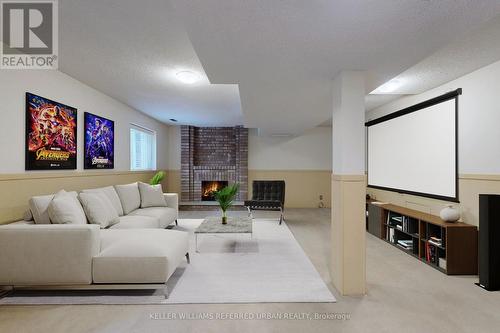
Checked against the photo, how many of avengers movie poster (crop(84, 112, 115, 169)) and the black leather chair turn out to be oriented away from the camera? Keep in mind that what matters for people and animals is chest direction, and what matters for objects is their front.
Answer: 0

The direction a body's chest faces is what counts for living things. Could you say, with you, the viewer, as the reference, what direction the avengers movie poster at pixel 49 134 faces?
facing the viewer and to the right of the viewer

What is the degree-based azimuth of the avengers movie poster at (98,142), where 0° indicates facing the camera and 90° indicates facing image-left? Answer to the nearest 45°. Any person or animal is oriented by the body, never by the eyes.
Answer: approximately 315°

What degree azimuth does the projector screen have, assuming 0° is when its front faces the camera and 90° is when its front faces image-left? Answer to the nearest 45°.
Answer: approximately 45°

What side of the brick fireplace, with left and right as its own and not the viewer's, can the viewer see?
front

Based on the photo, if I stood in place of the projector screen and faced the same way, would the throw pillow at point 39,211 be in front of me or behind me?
in front

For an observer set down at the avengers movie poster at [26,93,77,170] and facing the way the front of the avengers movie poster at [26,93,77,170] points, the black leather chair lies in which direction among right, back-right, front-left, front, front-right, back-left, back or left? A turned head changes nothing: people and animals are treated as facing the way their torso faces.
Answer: front-left

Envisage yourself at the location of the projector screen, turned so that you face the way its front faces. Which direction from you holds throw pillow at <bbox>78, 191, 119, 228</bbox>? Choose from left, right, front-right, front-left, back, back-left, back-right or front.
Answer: front

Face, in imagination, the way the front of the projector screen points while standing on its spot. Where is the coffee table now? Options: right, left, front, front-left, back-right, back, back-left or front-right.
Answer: front

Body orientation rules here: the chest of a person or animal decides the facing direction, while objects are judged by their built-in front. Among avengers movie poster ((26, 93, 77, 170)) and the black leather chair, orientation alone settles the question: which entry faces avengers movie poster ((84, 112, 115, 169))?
the black leather chair

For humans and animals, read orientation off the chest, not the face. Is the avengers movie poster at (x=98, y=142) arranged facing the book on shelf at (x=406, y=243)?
yes

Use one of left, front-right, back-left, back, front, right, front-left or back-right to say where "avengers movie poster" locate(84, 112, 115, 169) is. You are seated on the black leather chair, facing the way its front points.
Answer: front

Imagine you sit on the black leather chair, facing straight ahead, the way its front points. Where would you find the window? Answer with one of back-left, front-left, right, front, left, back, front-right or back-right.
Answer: front-right

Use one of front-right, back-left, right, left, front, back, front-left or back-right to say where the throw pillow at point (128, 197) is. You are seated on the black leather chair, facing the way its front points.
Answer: front

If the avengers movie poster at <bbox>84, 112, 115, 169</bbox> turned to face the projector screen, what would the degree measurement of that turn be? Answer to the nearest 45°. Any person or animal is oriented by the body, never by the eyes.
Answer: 0° — it already faces it
